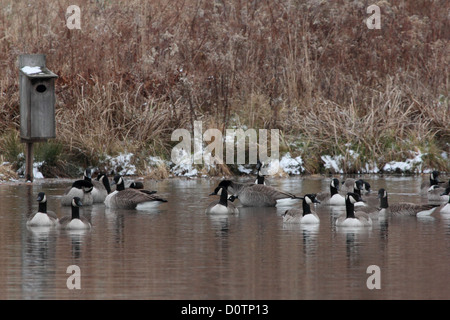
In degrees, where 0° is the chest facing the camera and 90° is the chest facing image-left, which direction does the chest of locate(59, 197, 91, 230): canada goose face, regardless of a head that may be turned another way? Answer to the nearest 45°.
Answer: approximately 0°

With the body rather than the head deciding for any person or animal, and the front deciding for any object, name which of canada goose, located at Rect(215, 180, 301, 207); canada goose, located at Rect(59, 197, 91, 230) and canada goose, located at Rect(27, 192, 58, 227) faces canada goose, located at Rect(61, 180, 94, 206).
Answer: canada goose, located at Rect(215, 180, 301, 207)

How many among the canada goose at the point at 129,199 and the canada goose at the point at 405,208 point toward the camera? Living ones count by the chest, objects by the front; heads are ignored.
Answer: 0

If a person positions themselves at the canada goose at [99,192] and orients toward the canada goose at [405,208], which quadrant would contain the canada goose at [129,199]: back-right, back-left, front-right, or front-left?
front-right

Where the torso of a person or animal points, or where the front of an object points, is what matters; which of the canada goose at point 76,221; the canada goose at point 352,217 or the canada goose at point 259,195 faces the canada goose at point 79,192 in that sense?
the canada goose at point 259,195

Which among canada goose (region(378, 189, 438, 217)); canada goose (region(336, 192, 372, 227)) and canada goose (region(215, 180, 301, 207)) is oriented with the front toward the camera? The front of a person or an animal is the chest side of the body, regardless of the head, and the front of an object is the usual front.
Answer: canada goose (region(336, 192, 372, 227))

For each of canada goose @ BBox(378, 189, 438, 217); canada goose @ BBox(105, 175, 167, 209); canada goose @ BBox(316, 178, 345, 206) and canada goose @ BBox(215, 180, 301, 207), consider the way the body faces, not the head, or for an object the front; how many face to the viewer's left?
3

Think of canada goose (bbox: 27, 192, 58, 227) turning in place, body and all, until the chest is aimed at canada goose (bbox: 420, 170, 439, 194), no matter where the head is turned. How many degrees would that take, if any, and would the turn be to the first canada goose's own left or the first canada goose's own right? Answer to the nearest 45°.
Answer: approximately 90° to the first canada goose's own left

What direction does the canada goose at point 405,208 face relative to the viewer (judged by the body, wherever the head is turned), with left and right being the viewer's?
facing to the left of the viewer

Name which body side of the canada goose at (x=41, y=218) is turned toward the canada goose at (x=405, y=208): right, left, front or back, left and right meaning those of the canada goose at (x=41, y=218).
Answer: left

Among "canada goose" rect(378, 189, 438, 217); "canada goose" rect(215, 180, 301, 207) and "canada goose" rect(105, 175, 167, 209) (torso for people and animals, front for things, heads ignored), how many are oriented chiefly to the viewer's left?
3

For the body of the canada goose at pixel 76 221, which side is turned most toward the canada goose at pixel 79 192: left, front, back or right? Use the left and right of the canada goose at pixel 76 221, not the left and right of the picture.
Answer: back
